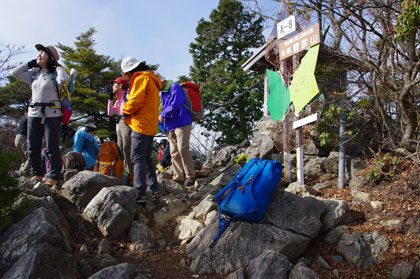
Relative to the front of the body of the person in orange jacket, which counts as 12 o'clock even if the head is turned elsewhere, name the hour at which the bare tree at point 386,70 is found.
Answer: The bare tree is roughly at 6 o'clock from the person in orange jacket.

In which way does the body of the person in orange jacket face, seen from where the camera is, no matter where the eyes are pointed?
to the viewer's left

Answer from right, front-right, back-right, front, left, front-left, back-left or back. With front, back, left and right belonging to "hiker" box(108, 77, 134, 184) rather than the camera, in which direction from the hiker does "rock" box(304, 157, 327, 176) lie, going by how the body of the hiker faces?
back

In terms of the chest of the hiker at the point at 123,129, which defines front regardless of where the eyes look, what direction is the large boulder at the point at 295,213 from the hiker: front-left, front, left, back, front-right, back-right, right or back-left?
back-left

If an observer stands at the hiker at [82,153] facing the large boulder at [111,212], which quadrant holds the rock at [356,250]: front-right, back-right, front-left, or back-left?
front-left

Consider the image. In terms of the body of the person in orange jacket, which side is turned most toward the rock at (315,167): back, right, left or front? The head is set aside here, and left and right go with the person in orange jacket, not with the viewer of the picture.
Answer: back

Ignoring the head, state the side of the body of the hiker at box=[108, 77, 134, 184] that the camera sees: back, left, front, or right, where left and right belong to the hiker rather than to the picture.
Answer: left

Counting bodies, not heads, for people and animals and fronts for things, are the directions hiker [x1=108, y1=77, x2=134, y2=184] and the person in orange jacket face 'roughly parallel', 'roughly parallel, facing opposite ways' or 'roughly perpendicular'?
roughly parallel

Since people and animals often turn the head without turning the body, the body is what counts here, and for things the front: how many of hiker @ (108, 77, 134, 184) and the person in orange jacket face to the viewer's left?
2

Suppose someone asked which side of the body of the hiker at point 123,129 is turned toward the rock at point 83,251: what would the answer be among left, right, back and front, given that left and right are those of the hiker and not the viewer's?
left

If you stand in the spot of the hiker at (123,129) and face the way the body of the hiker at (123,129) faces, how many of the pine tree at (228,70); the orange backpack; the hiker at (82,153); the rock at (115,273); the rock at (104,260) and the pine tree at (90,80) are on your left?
2

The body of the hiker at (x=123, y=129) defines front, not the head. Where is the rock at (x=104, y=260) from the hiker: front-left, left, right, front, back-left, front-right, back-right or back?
left

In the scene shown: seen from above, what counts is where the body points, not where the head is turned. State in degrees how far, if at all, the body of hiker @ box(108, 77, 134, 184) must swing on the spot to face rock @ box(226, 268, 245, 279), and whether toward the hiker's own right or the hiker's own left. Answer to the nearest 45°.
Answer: approximately 135° to the hiker's own left
